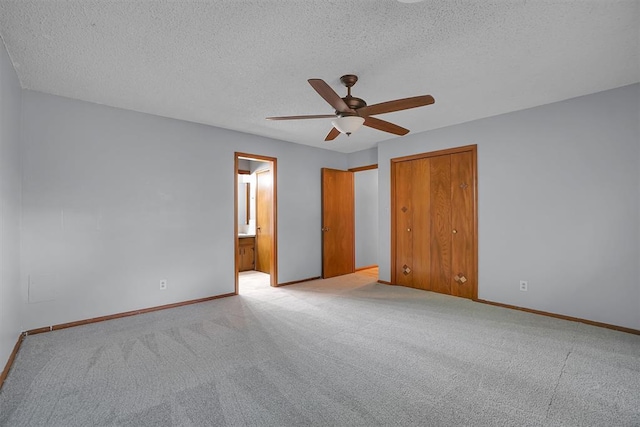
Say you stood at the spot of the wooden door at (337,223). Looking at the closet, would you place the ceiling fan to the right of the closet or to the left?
right

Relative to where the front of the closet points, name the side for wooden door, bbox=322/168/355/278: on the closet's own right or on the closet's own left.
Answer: on the closet's own right

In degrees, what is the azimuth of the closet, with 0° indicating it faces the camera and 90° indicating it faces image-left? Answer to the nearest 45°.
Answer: approximately 45°

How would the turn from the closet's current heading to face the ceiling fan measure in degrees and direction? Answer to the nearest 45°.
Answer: approximately 45° to its left

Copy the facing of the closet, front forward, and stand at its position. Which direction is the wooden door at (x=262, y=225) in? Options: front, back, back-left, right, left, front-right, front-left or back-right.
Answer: front-right

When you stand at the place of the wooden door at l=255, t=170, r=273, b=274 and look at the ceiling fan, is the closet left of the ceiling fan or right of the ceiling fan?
left
